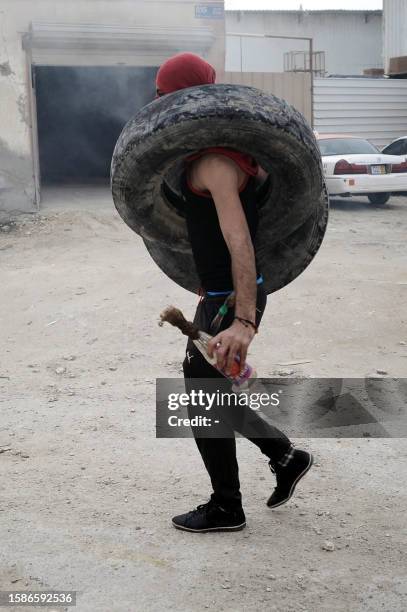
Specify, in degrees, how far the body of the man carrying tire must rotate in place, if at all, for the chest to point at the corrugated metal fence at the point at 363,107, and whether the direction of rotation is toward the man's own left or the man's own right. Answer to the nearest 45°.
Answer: approximately 90° to the man's own right

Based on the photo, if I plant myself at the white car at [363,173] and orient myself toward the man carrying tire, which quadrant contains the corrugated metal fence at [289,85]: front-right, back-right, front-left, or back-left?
back-right

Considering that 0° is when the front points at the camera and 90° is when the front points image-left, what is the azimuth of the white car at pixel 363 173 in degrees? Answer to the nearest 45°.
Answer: approximately 135°

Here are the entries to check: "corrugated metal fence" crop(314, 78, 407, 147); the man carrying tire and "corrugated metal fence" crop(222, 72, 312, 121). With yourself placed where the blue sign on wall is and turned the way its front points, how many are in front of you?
1

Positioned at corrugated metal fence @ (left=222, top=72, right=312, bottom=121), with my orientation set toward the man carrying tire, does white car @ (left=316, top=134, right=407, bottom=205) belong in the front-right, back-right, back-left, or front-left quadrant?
front-left

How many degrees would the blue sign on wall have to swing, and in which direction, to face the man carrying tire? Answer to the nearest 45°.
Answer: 0° — it already faces them

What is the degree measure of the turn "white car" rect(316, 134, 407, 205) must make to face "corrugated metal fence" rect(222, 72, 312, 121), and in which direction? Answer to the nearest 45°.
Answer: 0° — it already faces it

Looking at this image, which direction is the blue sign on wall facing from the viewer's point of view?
toward the camera

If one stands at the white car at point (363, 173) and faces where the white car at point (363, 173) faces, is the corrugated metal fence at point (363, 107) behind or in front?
in front

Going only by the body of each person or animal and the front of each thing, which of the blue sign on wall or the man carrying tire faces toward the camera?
the blue sign on wall

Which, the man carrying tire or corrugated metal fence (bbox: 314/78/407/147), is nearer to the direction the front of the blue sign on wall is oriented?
the man carrying tire

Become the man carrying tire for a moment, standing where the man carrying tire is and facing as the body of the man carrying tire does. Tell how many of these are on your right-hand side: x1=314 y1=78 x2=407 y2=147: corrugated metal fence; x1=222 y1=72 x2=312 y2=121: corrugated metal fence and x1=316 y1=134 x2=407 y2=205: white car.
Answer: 3
